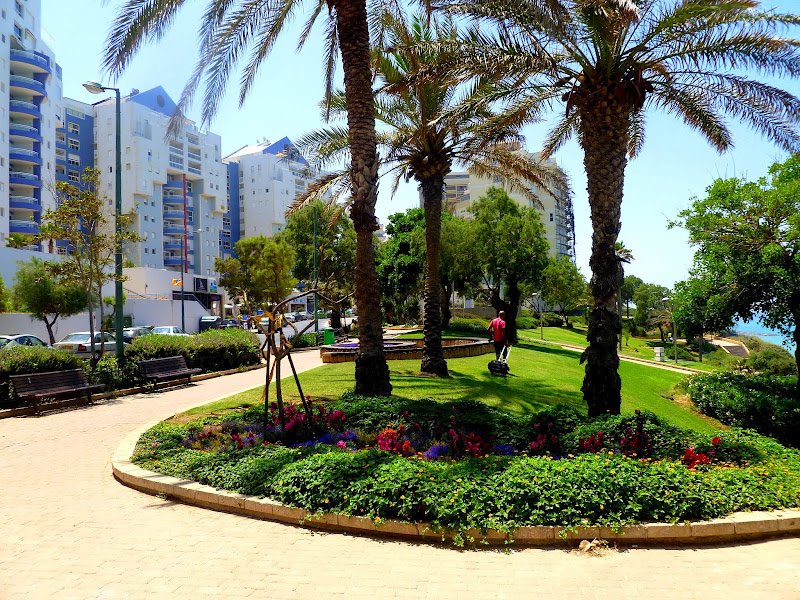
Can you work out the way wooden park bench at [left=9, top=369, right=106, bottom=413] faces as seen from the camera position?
facing the viewer and to the right of the viewer

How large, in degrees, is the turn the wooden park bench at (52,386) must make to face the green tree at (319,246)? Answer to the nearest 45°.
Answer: approximately 90° to its left

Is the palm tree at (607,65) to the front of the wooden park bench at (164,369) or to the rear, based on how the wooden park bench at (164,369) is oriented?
to the front

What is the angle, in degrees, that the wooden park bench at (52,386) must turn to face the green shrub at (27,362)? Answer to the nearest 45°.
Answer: approximately 180°

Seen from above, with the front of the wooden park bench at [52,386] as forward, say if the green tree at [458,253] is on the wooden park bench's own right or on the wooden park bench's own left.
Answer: on the wooden park bench's own left

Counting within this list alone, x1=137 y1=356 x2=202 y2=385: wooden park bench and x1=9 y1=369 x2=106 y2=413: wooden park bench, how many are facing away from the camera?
0

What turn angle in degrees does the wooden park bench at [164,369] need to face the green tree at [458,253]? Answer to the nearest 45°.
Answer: approximately 90° to its left

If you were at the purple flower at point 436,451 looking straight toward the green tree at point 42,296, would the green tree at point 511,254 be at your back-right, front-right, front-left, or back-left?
front-right

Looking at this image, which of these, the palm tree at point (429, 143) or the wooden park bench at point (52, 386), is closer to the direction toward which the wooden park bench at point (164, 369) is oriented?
the palm tree

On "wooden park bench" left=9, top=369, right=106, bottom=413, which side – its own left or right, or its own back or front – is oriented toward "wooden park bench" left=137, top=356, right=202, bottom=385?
left

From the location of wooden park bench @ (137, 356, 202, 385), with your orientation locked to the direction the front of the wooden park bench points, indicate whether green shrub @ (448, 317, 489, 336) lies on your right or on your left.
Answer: on your left

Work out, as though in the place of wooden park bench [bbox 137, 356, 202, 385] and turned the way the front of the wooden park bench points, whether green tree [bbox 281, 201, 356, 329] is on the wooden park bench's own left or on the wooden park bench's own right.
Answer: on the wooden park bench's own left

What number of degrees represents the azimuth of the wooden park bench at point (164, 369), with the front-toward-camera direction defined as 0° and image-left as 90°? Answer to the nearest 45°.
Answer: approximately 315°

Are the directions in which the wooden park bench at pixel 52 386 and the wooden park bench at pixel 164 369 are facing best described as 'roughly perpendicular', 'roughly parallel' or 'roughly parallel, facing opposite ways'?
roughly parallel

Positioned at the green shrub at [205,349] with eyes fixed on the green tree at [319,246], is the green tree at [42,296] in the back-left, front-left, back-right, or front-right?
front-left

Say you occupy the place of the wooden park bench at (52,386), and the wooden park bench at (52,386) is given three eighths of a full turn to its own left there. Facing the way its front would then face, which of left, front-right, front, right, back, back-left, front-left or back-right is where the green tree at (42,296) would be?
front

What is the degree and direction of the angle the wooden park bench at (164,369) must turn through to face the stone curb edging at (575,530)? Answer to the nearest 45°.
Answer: approximately 45° to its right
